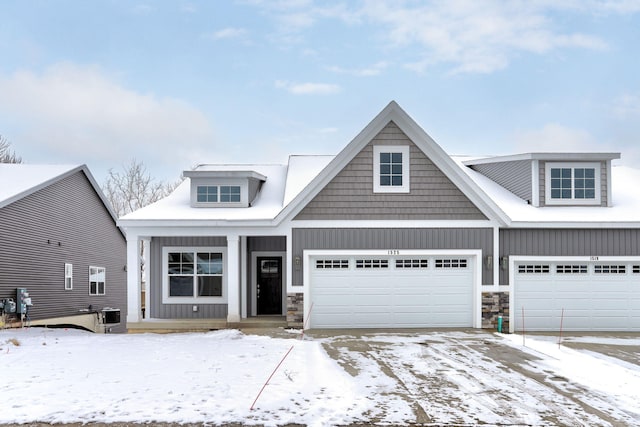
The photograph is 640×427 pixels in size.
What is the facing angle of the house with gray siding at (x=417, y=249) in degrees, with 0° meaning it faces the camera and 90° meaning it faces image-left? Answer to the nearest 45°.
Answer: approximately 0°

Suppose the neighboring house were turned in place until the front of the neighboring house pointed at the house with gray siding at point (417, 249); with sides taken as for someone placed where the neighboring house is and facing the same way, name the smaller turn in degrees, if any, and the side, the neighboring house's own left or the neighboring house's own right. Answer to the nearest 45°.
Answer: approximately 90° to the neighboring house's own left

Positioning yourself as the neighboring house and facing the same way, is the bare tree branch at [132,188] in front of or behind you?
behind

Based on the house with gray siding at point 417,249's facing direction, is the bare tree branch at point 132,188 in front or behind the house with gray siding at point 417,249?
behind

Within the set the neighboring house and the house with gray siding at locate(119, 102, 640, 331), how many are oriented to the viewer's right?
0

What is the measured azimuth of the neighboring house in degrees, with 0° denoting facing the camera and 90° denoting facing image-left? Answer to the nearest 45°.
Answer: approximately 45°

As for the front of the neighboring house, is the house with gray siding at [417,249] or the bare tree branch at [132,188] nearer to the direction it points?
the house with gray siding
